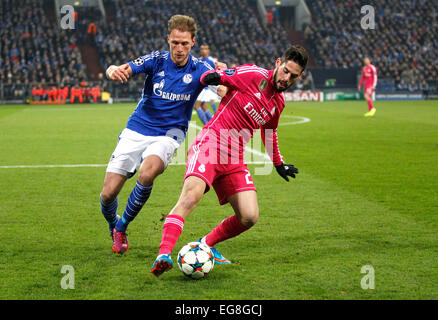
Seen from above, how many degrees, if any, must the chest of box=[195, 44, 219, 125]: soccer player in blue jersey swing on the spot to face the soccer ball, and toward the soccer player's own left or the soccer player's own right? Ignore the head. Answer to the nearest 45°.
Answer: approximately 45° to the soccer player's own left

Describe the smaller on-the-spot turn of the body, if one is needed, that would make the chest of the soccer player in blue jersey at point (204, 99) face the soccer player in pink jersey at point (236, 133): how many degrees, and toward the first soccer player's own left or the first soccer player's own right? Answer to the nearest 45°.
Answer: approximately 45° to the first soccer player's own left

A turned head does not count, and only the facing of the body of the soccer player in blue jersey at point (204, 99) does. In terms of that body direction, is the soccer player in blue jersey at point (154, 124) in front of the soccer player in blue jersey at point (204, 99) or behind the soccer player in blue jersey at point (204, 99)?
in front

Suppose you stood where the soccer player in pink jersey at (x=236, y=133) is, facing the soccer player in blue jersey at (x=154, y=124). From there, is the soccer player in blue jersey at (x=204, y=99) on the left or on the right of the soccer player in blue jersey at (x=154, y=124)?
right
